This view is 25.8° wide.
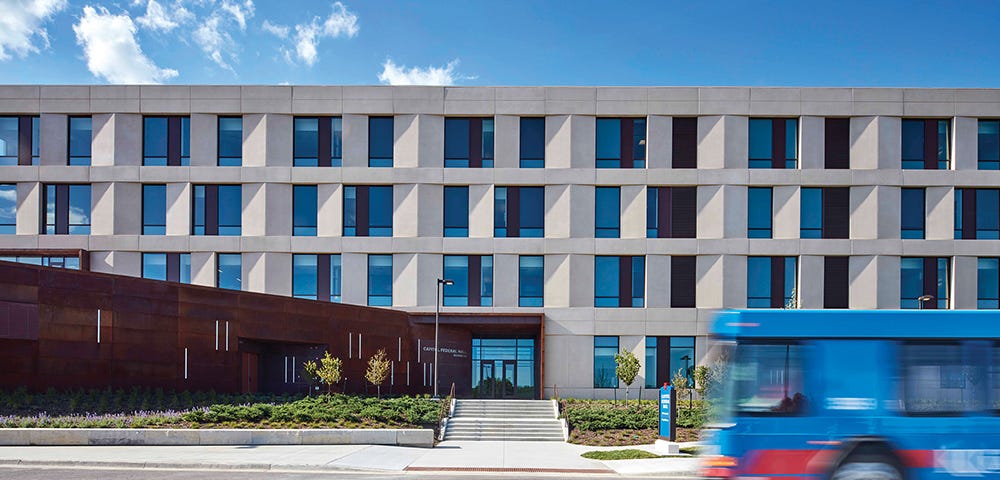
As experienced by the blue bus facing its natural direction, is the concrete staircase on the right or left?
on its right

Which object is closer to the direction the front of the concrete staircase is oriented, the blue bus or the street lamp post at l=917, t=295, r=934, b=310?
the blue bus

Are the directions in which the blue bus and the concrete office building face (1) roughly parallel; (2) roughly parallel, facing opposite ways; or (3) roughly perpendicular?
roughly perpendicular

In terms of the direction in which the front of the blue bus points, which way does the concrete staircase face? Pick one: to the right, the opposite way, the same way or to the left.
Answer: to the left

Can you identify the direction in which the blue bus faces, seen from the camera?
facing to the left of the viewer

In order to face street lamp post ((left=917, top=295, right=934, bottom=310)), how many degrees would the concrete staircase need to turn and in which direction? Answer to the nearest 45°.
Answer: approximately 135° to its left

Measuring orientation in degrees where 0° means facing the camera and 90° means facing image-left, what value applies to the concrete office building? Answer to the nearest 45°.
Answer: approximately 0°

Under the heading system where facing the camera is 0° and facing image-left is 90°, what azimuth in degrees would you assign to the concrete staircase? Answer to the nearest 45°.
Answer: approximately 0°

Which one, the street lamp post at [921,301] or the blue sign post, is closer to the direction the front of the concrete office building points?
the blue sign post

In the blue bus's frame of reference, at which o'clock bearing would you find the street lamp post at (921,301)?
The street lamp post is roughly at 3 o'clock from the blue bus.
